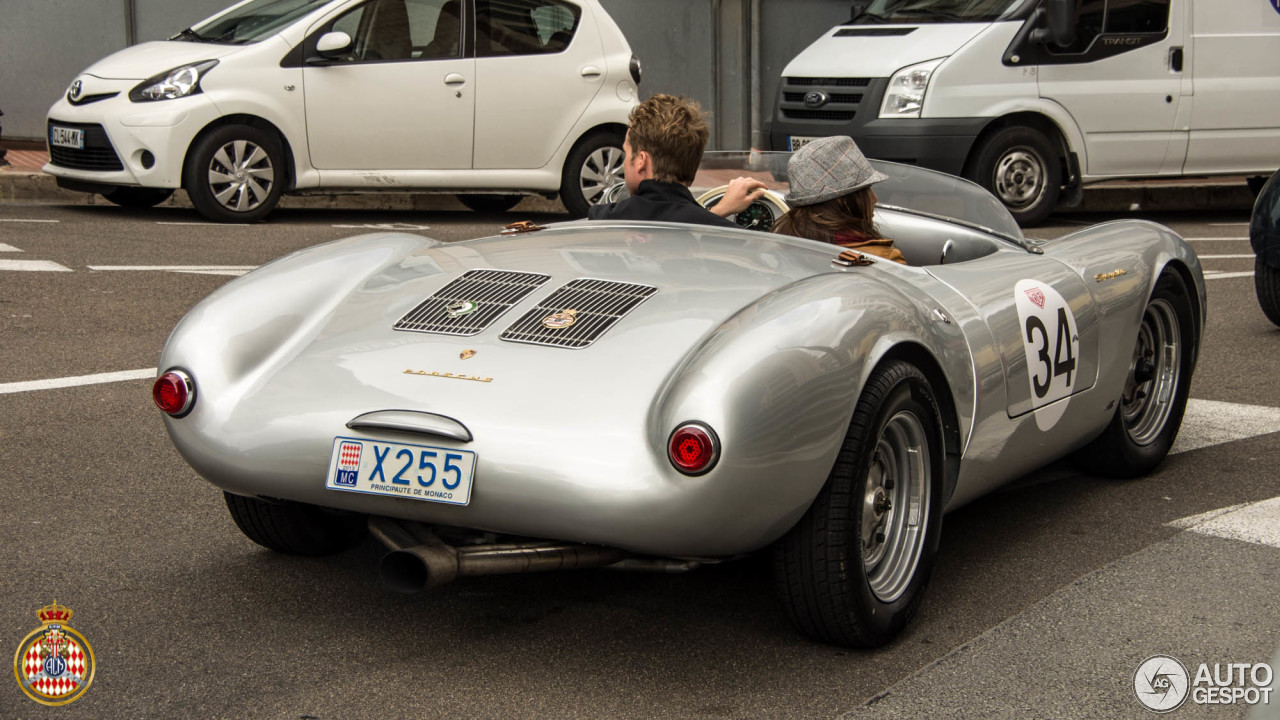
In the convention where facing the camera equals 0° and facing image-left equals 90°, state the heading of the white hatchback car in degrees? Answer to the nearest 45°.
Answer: approximately 45°

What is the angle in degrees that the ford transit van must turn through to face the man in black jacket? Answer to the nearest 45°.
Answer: approximately 45° to its left

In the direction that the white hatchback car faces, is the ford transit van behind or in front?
behind
